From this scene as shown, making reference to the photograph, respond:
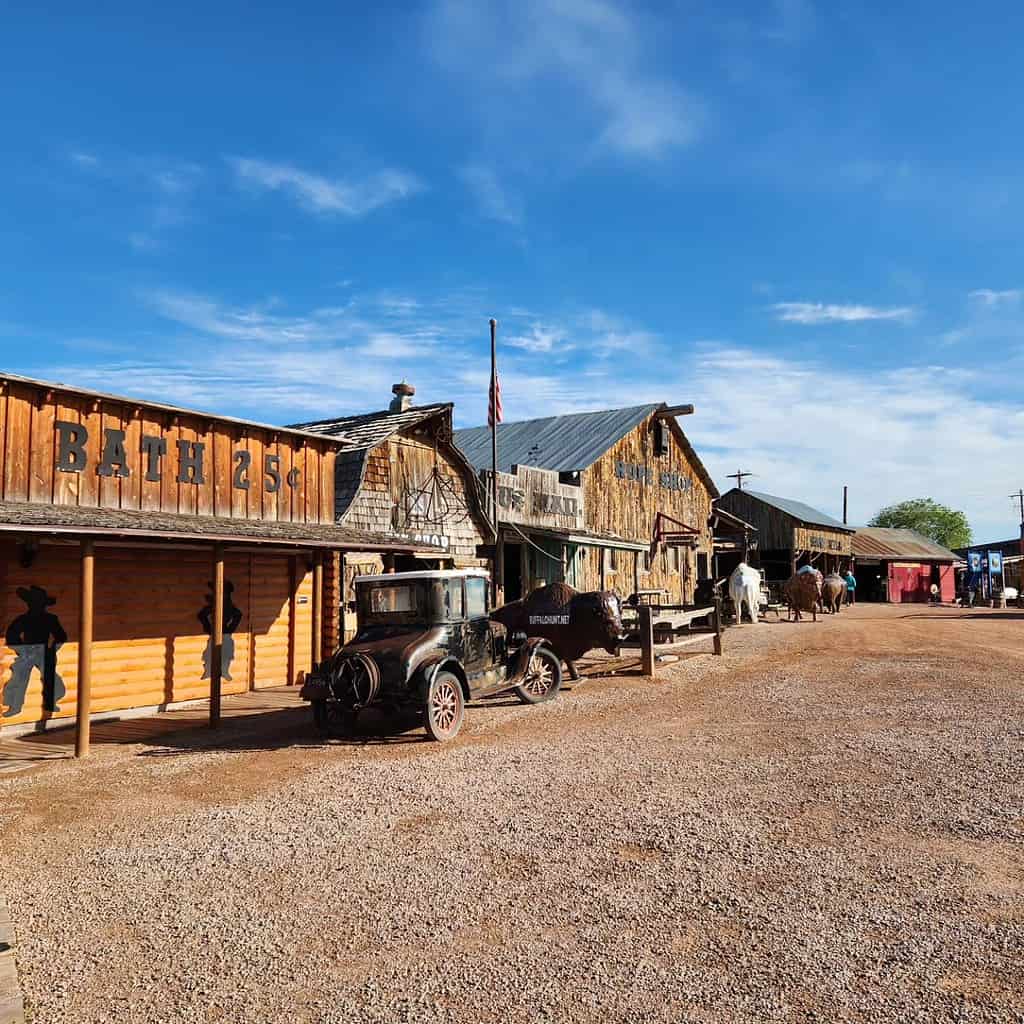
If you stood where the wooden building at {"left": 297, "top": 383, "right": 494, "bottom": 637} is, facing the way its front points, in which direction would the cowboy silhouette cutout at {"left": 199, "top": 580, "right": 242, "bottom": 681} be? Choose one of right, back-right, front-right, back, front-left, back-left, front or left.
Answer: right

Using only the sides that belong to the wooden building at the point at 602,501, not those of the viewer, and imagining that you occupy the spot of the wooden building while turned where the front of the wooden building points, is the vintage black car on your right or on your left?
on your right

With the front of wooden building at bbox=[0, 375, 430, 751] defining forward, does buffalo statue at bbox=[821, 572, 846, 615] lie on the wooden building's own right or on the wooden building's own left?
on the wooden building's own left

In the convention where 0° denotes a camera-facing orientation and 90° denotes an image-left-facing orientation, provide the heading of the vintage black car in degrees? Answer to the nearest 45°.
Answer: approximately 225°

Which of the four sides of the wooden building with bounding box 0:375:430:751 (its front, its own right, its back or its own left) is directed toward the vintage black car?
front

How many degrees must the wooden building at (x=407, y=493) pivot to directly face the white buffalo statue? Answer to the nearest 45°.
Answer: approximately 90° to its left

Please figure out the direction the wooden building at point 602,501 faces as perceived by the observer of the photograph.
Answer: facing the viewer and to the right of the viewer

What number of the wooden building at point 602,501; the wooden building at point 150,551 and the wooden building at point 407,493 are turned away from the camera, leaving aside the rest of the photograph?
0

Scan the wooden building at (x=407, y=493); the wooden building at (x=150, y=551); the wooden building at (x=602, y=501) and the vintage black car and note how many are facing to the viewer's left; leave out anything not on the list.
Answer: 0

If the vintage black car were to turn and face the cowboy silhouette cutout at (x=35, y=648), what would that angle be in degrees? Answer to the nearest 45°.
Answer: approximately 135° to its left

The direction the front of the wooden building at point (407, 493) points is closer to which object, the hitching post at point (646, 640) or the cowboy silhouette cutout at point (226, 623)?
the hitching post

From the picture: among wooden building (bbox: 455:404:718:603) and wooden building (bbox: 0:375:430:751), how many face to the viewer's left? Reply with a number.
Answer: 0

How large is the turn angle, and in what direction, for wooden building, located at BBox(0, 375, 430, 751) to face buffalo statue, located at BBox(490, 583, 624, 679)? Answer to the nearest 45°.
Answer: approximately 45° to its left

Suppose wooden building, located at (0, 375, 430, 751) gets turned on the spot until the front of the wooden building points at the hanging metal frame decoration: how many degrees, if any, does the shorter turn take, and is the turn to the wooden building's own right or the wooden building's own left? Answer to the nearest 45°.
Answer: approximately 90° to the wooden building's own left

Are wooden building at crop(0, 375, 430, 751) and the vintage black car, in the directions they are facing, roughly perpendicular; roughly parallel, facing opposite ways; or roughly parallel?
roughly perpendicular

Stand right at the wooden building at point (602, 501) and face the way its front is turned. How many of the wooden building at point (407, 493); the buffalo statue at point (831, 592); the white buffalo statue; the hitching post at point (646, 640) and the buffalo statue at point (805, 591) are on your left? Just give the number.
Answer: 3
